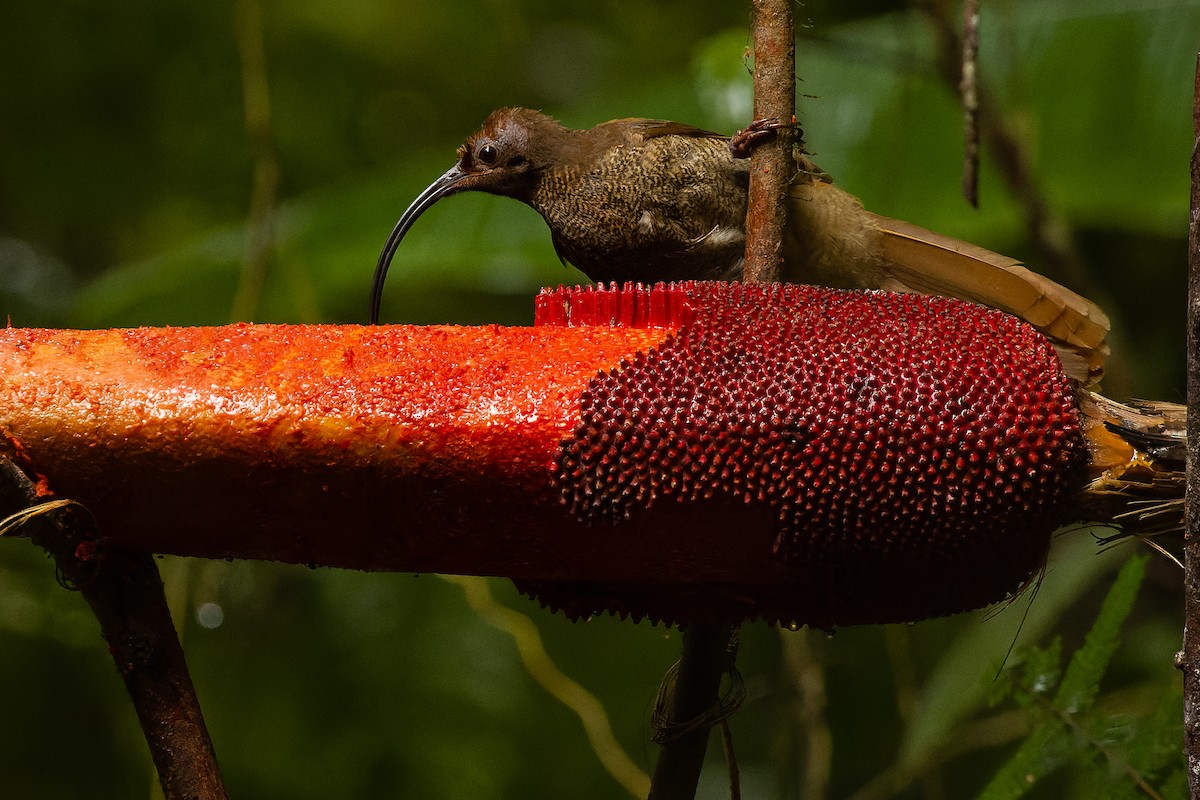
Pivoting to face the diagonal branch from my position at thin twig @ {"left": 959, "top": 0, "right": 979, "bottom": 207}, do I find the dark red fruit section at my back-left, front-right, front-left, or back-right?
front-left

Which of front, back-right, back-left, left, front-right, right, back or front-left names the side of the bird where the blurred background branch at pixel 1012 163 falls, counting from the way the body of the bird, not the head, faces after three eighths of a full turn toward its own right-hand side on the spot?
front

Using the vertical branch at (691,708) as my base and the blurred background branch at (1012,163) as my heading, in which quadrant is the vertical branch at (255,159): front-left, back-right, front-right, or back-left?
front-left

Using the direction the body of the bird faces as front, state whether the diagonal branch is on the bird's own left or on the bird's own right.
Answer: on the bird's own left

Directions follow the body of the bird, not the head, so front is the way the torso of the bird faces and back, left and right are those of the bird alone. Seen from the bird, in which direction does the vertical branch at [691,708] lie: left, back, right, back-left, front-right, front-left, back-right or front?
left

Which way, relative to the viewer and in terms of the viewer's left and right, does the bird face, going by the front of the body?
facing to the left of the viewer

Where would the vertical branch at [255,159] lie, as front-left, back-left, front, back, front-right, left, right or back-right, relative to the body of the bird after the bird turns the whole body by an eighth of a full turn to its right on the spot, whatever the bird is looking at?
front
